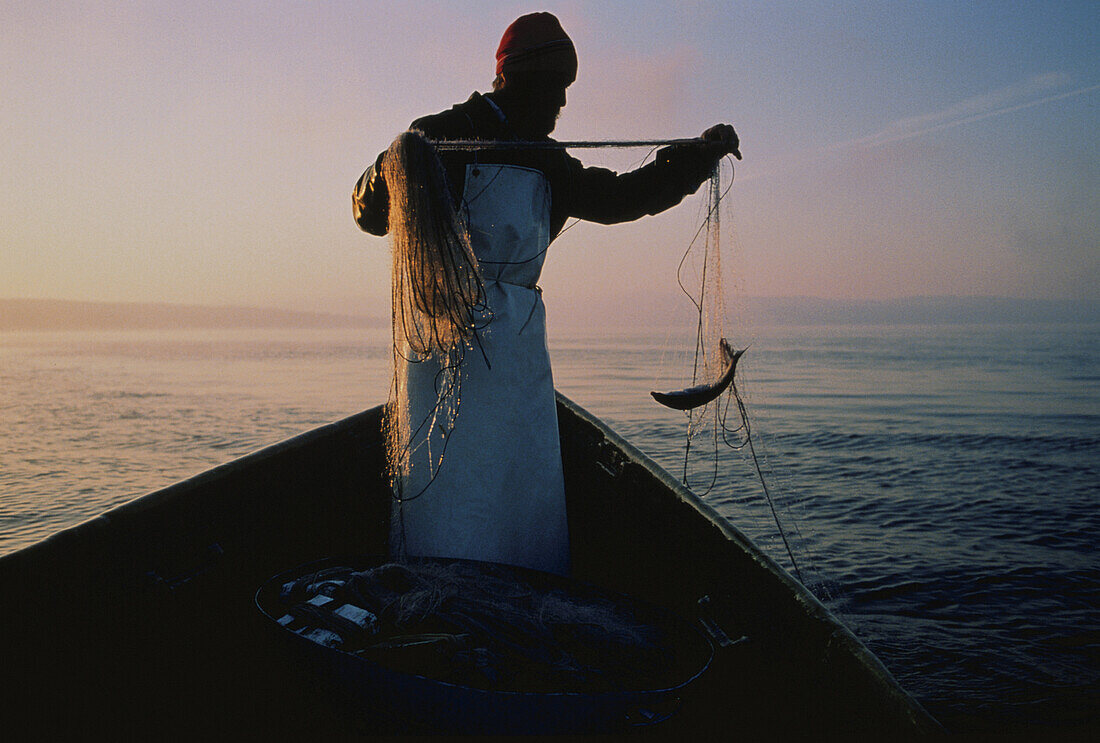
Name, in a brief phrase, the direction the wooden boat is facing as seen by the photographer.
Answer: facing away from the viewer
